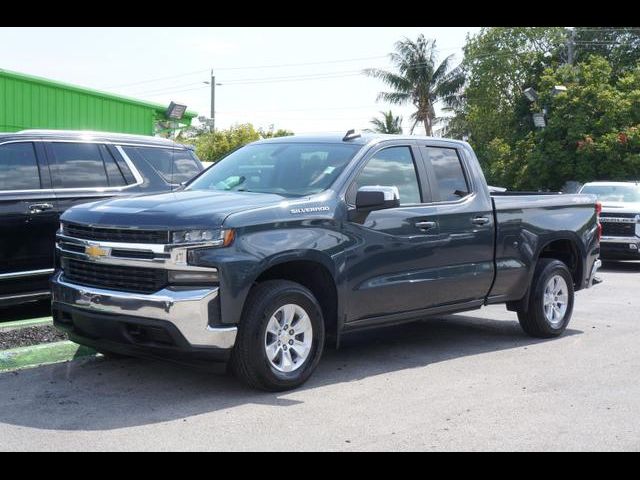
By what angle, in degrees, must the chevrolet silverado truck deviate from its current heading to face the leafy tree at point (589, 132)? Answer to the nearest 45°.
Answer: approximately 135° to its right

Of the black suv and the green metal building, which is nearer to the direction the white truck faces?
the black suv

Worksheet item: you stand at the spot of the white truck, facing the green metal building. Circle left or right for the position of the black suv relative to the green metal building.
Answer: left

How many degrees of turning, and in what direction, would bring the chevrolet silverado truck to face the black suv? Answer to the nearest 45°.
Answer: approximately 90° to its right

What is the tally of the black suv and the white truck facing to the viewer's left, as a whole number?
1

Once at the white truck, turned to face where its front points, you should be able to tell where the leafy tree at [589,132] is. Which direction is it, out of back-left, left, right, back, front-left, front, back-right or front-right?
back

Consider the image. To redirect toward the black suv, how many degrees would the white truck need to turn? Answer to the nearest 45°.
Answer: approximately 45° to its right

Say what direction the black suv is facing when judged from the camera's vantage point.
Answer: facing to the left of the viewer
